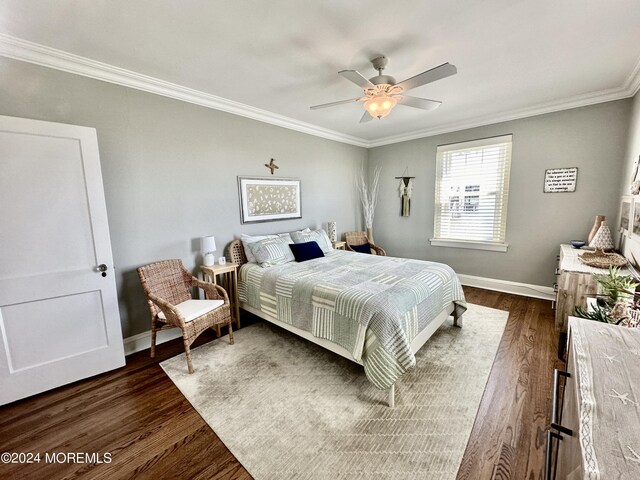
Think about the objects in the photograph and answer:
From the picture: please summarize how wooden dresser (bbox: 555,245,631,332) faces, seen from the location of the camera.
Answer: facing to the left of the viewer

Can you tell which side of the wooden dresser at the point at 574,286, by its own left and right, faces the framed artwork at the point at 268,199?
front

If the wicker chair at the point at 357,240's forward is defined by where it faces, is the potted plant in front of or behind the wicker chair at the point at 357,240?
in front

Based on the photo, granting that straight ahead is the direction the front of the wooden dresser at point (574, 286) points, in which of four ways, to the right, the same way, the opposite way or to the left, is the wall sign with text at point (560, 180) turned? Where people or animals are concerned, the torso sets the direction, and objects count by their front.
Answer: to the left

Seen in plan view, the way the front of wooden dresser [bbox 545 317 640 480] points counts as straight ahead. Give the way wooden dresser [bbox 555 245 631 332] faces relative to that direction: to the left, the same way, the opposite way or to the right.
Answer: the same way

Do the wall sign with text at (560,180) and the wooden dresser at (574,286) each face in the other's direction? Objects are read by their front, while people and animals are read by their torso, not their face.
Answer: no

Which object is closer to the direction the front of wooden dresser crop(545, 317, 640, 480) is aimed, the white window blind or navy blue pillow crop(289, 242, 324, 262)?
the navy blue pillow

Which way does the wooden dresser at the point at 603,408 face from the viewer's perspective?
to the viewer's left

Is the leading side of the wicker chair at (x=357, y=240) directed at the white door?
no

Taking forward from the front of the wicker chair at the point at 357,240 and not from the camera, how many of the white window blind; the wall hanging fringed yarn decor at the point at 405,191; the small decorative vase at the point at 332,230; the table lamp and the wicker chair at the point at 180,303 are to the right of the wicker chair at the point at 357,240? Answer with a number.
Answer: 3

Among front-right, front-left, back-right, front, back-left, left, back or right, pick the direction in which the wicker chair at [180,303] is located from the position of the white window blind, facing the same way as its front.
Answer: front

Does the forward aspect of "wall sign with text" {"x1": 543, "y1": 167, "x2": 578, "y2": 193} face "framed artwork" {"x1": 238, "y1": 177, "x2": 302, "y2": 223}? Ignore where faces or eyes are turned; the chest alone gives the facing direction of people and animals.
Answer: no

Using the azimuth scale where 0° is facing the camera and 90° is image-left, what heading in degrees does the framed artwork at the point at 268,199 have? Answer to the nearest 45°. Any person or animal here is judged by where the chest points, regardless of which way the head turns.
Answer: approximately 315°

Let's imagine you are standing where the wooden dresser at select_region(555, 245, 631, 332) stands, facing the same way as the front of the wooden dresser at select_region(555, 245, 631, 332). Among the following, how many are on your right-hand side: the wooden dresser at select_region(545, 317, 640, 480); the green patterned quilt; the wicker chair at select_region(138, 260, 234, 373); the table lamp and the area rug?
0

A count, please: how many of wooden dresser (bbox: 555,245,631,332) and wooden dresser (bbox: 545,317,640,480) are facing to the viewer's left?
2

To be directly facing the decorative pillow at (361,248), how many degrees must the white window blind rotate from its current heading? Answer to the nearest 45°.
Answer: approximately 45° to its right

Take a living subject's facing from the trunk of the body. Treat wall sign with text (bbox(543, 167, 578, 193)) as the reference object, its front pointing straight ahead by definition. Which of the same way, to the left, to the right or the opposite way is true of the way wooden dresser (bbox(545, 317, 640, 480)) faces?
to the right

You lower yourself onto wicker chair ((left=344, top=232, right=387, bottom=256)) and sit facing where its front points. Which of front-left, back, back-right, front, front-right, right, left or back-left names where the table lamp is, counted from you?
right

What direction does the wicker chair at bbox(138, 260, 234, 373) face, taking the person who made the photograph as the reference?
facing the viewer and to the right of the viewer

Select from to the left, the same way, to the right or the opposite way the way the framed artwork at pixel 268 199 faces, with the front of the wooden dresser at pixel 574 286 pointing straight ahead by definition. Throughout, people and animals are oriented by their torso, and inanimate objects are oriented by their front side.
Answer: the opposite way

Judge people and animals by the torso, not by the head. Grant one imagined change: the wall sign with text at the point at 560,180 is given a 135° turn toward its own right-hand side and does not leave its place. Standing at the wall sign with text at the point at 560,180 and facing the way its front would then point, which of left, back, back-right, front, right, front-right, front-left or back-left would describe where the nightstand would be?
left

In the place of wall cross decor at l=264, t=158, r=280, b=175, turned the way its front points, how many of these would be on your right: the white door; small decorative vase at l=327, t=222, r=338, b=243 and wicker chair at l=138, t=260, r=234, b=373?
2
